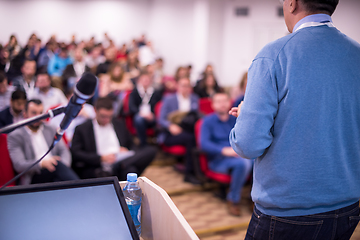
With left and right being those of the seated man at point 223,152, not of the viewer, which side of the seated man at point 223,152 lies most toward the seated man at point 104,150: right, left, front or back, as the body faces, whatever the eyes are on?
right

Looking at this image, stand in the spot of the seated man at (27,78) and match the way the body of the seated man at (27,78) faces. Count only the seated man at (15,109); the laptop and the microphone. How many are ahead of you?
3

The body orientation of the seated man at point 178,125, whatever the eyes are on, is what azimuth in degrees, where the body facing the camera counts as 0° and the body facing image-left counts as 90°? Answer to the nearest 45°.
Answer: approximately 315°

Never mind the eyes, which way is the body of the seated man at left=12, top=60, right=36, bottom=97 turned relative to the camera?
toward the camera

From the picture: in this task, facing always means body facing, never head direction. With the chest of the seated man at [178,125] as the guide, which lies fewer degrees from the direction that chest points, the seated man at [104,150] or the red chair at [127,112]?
the seated man

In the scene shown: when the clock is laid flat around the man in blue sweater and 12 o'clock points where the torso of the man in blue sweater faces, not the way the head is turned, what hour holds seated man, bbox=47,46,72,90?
The seated man is roughly at 12 o'clock from the man in blue sweater.

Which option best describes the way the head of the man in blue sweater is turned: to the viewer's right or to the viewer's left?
to the viewer's left

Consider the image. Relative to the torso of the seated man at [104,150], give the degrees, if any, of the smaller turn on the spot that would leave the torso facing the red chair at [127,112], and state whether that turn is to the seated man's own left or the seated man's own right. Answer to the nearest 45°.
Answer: approximately 135° to the seated man's own left

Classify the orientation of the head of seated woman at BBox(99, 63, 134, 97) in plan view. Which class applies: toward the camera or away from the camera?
toward the camera

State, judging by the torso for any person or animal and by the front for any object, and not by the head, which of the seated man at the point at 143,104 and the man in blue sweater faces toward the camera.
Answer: the seated man

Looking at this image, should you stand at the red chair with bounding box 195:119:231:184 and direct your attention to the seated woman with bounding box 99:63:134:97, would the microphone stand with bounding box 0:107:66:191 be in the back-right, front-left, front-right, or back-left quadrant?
back-left

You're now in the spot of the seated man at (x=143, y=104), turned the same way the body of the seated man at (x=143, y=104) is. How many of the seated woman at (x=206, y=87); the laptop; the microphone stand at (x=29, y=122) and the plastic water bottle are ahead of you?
3

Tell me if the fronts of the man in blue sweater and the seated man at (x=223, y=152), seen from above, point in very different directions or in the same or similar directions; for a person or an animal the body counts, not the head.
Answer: very different directions

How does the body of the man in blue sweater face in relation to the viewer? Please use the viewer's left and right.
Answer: facing away from the viewer and to the left of the viewer

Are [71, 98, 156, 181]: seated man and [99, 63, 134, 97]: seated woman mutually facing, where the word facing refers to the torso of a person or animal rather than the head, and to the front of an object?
no

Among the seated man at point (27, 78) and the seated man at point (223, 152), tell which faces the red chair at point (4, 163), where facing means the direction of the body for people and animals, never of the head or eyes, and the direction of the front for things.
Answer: the seated man at point (27, 78)

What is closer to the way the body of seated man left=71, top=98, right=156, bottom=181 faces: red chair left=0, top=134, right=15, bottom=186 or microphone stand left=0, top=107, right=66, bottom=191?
the microphone stand

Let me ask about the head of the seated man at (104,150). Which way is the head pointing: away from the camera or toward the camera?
toward the camera

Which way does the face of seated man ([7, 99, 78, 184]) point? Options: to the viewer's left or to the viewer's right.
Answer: to the viewer's right

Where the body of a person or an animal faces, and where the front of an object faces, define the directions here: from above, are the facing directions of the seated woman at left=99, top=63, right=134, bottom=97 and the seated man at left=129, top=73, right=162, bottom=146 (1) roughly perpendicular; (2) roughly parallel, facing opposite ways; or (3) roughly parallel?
roughly parallel

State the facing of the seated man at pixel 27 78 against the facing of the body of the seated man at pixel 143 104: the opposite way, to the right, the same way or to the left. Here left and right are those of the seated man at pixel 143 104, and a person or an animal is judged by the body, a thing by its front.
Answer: the same way
